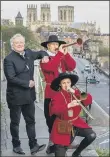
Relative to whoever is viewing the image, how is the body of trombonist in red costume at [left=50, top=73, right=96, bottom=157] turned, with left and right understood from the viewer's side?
facing the viewer and to the right of the viewer

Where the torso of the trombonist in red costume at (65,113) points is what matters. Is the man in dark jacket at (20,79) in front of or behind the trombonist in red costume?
behind

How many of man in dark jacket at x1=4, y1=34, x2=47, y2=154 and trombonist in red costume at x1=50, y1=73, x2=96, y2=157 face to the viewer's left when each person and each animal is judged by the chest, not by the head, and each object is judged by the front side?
0
